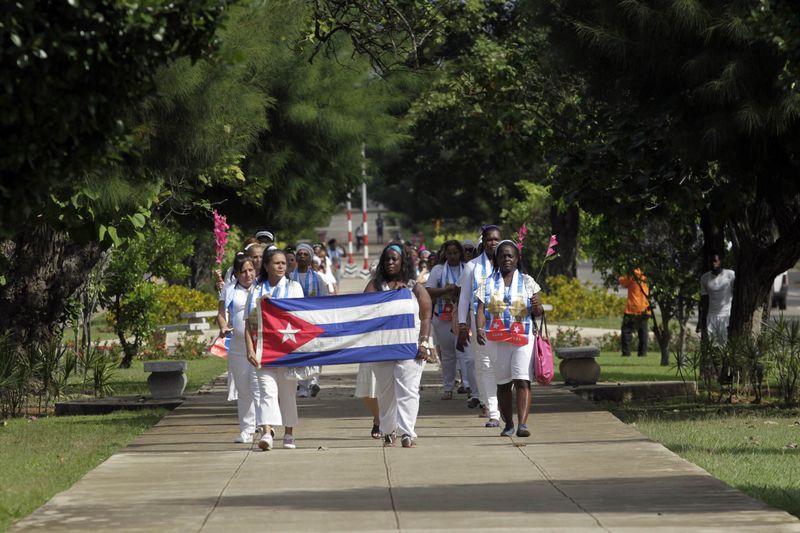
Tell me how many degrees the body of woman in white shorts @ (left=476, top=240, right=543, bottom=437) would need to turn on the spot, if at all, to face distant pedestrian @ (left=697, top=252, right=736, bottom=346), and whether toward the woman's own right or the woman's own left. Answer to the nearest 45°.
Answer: approximately 135° to the woman's own left

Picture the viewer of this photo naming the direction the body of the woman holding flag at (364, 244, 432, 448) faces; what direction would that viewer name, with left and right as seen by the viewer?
facing the viewer

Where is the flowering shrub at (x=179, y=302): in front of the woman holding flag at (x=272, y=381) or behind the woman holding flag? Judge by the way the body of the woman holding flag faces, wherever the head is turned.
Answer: behind

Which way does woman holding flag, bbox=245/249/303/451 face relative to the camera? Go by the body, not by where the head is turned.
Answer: toward the camera

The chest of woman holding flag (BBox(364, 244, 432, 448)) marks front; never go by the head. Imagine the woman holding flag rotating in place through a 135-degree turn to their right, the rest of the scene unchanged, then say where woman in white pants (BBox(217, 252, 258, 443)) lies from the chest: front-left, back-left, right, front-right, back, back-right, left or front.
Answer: front-left

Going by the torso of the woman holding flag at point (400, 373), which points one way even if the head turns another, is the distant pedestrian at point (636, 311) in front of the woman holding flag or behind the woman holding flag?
behind

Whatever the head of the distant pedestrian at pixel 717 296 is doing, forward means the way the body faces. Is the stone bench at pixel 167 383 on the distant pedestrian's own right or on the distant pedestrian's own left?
on the distant pedestrian's own right

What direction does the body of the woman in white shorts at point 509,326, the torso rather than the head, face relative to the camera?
toward the camera

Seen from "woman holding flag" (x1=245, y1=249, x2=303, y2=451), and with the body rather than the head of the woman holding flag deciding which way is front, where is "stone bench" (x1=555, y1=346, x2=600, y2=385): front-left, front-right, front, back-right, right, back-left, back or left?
back-left
